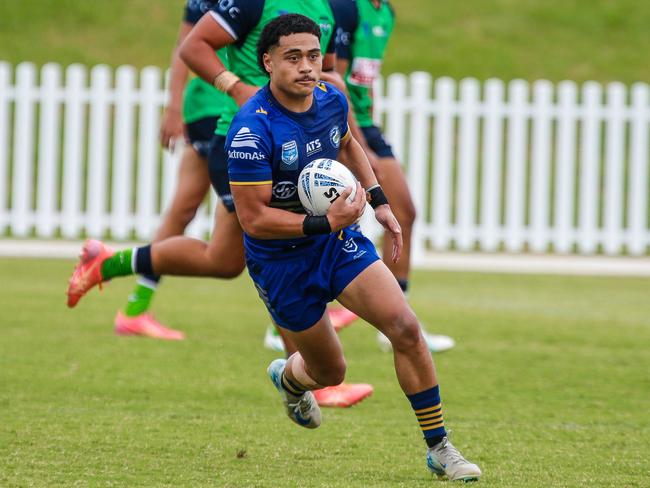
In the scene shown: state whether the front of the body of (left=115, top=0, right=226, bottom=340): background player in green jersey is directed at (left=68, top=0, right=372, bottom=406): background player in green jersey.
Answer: no

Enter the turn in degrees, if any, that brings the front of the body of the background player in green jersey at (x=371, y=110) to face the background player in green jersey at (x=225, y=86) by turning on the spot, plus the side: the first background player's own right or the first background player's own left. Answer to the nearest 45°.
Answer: approximately 90° to the first background player's own right

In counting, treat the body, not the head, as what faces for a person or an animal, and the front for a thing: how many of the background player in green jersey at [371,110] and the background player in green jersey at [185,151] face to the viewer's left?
0
